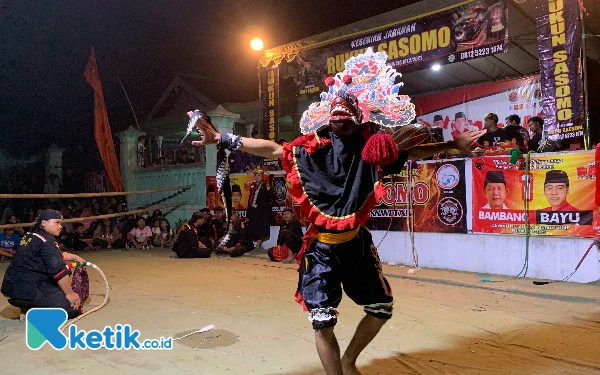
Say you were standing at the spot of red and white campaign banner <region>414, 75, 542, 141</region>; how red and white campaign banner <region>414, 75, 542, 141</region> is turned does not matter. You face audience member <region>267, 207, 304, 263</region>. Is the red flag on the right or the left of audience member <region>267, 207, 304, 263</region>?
right

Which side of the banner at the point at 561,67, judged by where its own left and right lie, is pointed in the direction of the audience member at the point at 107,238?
right

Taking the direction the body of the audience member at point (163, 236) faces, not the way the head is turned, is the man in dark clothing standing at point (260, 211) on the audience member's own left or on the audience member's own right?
on the audience member's own left

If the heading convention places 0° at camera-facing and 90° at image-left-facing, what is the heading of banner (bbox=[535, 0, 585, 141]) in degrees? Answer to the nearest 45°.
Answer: approximately 0°

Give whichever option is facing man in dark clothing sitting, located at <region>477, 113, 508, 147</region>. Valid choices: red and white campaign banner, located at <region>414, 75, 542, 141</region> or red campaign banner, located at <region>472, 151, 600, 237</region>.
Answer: red and white campaign banner, located at <region>414, 75, 542, 141</region>

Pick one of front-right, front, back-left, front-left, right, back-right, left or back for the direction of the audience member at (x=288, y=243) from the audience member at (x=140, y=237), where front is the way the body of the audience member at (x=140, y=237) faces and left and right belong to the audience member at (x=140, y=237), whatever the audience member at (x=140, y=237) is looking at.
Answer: front-left

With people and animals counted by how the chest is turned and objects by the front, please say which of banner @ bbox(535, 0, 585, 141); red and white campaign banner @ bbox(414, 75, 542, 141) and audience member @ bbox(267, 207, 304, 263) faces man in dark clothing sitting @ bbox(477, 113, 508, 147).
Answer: the red and white campaign banner

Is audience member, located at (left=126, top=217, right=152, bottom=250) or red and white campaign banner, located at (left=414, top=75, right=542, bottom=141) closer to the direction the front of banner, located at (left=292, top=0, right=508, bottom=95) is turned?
the audience member

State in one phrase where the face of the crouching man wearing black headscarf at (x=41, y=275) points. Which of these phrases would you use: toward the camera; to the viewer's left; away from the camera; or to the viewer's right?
to the viewer's right
